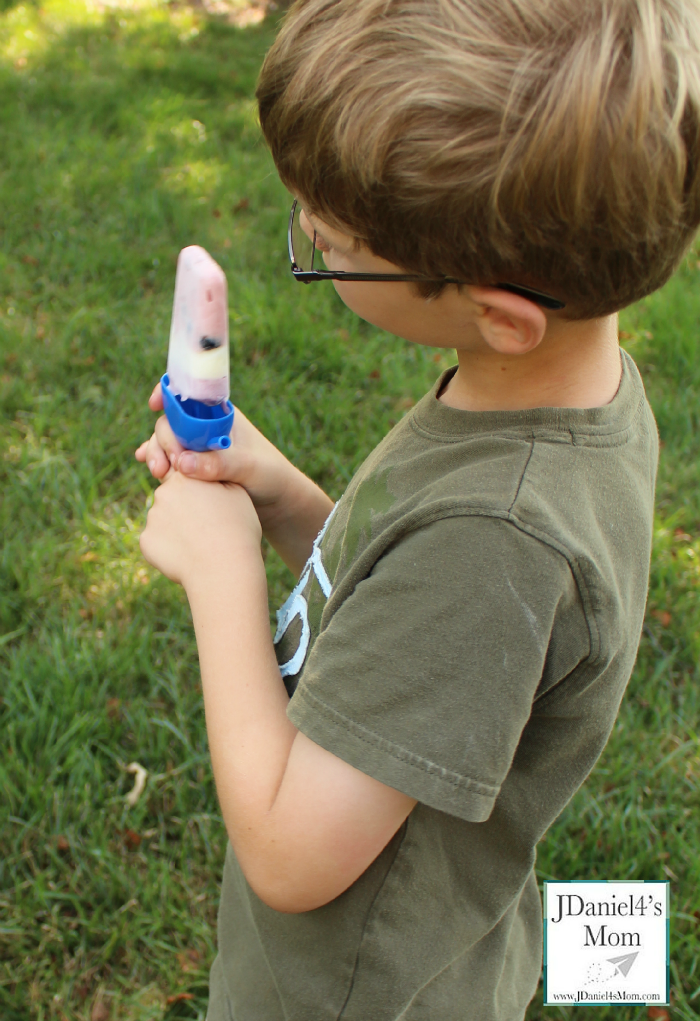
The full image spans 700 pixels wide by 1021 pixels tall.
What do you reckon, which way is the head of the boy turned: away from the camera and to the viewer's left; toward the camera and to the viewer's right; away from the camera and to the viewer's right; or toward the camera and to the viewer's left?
away from the camera and to the viewer's left

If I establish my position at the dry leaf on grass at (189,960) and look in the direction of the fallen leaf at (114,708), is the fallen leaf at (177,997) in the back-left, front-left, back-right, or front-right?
back-left

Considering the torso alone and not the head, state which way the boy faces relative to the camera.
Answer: to the viewer's left
